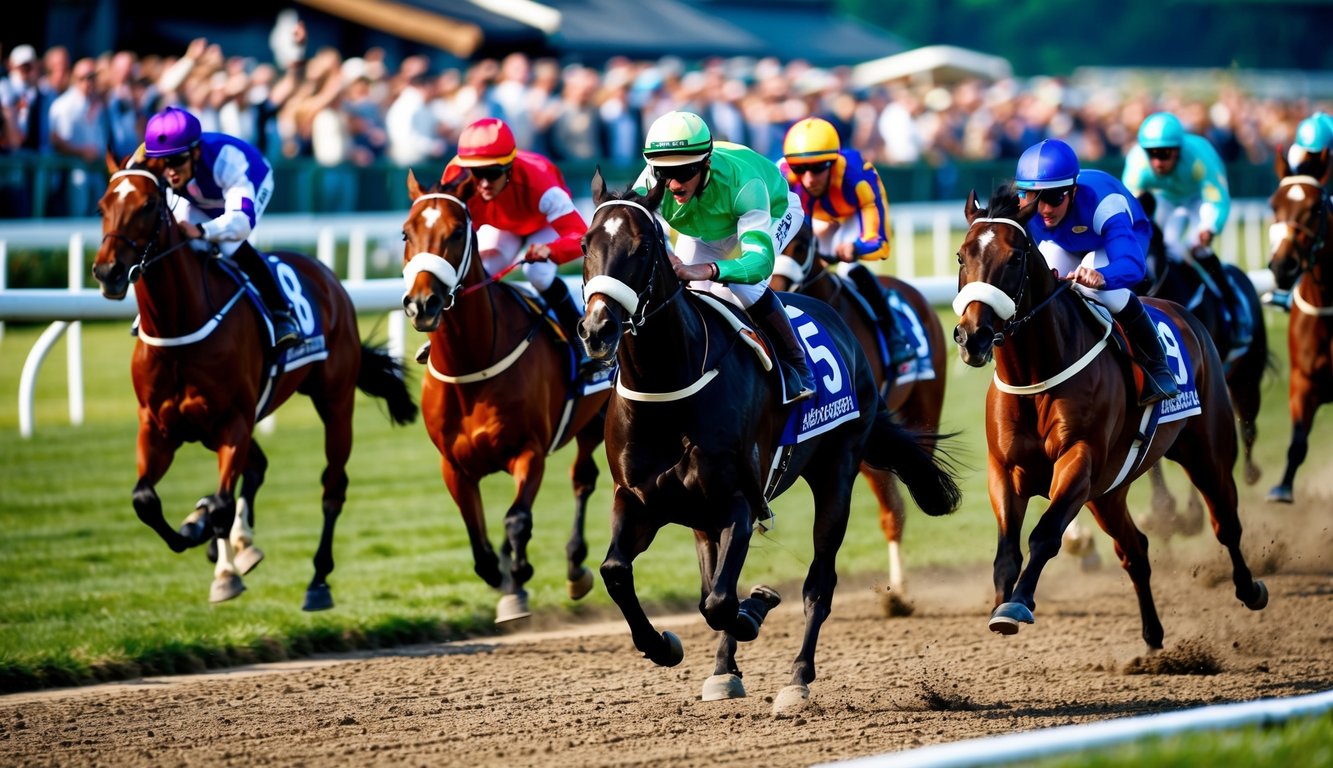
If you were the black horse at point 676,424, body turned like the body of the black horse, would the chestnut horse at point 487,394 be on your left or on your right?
on your right

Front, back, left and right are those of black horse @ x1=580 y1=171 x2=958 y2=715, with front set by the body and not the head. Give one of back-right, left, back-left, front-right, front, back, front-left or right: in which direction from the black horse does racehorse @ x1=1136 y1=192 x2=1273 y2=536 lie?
back

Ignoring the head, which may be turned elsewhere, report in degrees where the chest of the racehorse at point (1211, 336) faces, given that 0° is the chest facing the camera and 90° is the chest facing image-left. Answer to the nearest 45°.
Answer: approximately 45°

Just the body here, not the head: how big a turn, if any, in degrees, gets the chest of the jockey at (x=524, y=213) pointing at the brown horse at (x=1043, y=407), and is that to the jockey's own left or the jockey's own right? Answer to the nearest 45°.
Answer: approximately 90° to the jockey's own left

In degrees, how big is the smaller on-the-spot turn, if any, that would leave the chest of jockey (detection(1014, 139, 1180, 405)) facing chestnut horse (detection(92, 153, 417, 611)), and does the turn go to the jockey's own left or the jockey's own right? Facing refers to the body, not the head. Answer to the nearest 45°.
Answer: approximately 45° to the jockey's own right

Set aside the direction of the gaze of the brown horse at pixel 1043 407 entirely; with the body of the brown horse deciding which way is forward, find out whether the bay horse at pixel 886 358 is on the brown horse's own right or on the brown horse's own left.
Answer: on the brown horse's own right

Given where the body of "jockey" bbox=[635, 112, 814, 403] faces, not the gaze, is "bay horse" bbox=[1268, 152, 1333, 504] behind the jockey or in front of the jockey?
behind
